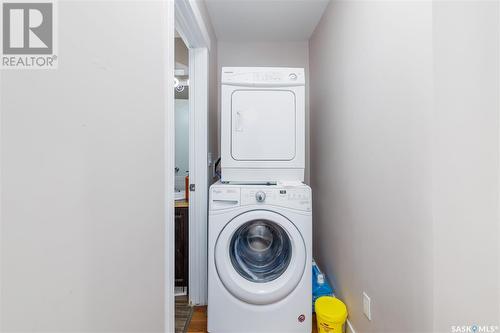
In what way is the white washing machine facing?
toward the camera

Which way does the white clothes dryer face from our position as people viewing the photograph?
facing the viewer
